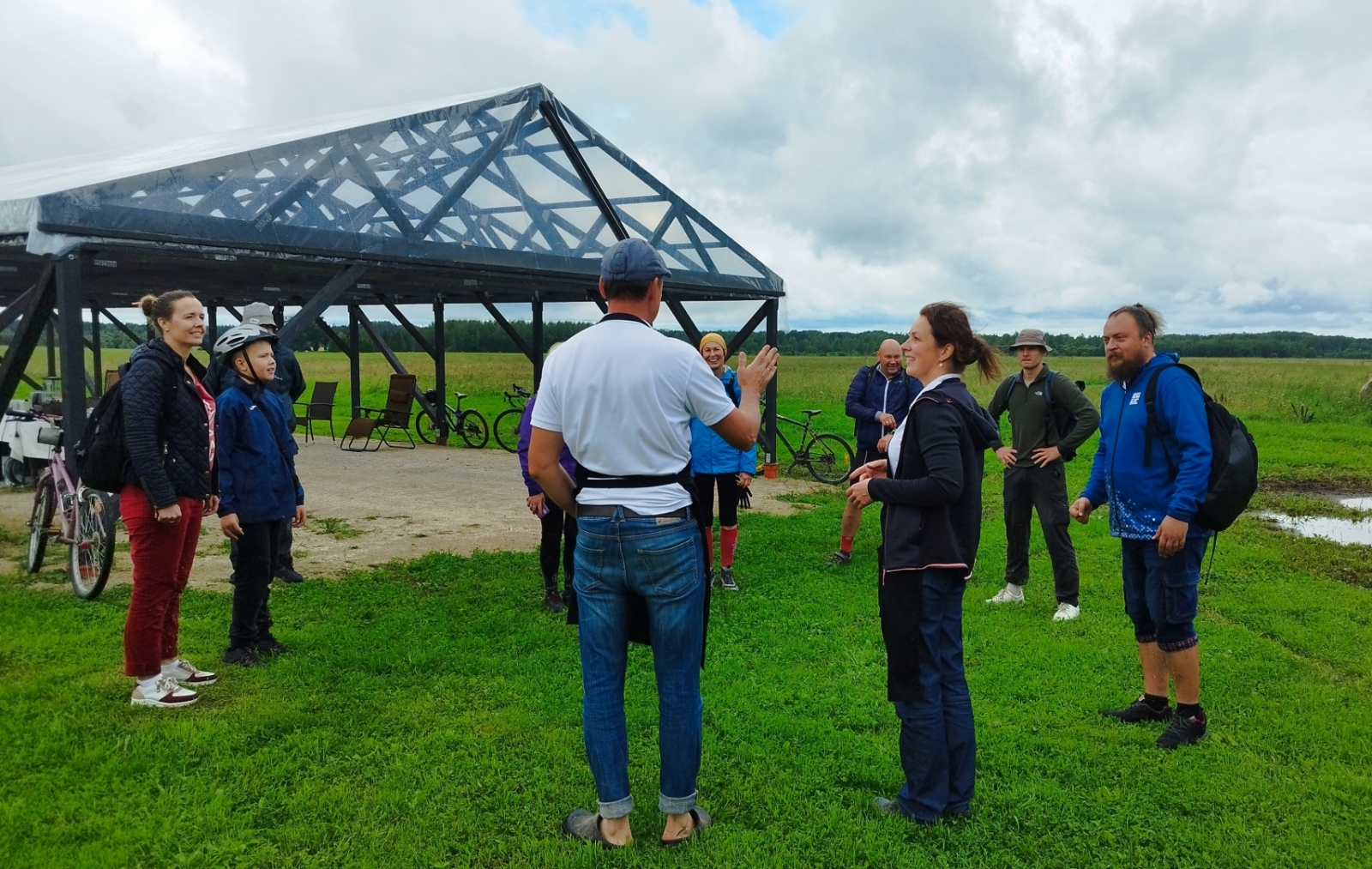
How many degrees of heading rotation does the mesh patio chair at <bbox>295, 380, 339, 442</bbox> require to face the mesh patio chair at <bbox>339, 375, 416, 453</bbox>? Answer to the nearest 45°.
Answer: approximately 90° to its left

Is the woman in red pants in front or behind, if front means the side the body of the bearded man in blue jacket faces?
in front

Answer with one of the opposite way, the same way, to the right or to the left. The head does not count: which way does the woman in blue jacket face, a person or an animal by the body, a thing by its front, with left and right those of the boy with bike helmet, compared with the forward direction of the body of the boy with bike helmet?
to the right

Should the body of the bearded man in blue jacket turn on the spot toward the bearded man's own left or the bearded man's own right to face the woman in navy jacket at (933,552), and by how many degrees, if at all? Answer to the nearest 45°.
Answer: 0° — they already face them

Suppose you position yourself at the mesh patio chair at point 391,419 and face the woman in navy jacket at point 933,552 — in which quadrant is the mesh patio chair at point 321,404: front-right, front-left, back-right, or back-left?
back-right

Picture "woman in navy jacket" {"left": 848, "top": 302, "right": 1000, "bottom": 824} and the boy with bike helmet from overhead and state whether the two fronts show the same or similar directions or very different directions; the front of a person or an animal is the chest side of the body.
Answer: very different directions

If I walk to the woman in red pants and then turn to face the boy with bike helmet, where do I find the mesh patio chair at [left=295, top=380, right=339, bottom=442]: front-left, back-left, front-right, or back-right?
front-left

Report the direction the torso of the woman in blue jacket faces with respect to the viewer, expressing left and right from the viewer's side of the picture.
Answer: facing the viewer

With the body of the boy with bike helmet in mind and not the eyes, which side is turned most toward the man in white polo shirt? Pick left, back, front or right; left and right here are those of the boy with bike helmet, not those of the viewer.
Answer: front

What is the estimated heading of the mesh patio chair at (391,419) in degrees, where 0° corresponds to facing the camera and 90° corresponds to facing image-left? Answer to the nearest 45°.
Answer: approximately 45°

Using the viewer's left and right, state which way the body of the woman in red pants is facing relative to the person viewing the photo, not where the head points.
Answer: facing to the right of the viewer

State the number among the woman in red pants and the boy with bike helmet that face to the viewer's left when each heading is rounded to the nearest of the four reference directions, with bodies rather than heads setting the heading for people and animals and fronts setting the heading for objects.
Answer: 0

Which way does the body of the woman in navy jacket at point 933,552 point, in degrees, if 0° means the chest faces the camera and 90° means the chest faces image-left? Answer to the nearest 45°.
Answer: approximately 90°
